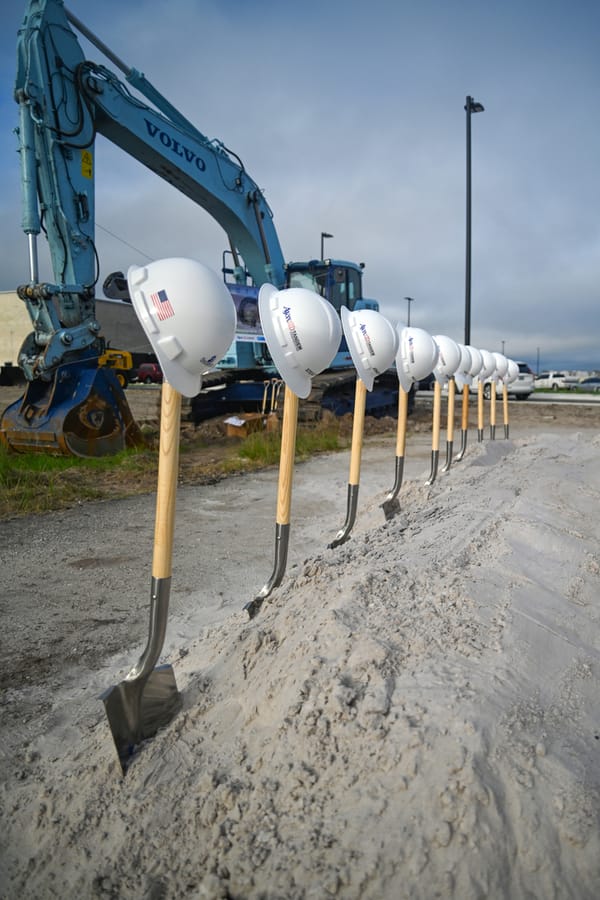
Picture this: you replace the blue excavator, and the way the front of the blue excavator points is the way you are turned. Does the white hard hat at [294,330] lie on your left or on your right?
on your left

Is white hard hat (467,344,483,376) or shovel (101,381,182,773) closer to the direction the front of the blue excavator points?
the shovel

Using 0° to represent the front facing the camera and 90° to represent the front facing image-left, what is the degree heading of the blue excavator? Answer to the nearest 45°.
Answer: approximately 45°

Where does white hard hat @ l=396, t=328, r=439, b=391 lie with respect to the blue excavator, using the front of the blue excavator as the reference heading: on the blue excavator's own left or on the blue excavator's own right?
on the blue excavator's own left

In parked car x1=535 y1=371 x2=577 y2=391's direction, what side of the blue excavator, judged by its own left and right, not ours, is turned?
back

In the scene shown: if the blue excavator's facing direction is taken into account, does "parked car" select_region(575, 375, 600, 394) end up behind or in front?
behind

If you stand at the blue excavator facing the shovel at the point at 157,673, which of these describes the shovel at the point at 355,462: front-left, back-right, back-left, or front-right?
front-left

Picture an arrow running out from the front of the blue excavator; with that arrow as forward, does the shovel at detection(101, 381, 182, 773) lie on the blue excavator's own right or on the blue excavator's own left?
on the blue excavator's own left

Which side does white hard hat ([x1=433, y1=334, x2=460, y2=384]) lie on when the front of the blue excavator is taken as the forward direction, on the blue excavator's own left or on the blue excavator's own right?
on the blue excavator's own left

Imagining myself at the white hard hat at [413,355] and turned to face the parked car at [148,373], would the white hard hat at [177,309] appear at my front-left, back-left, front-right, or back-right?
back-left

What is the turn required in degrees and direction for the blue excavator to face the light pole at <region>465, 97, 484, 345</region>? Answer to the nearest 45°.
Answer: approximately 180°

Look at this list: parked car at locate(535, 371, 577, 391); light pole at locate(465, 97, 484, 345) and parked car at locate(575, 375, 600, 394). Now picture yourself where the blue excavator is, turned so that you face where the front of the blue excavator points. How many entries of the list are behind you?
3

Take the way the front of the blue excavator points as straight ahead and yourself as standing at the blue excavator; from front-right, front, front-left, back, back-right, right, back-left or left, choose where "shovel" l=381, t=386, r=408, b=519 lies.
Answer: left

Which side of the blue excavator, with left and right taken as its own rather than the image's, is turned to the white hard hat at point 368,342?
left
